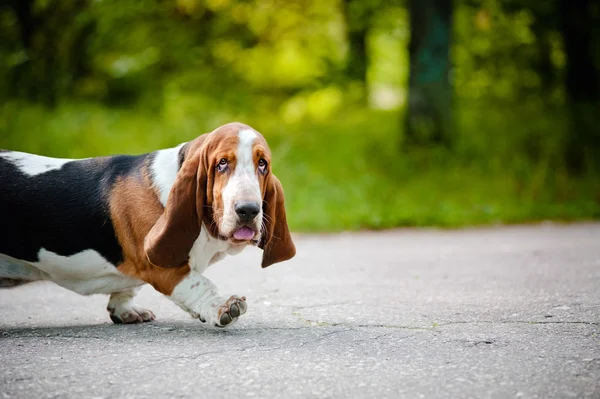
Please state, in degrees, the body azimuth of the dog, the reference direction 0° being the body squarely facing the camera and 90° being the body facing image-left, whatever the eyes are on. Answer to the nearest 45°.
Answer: approximately 270°
